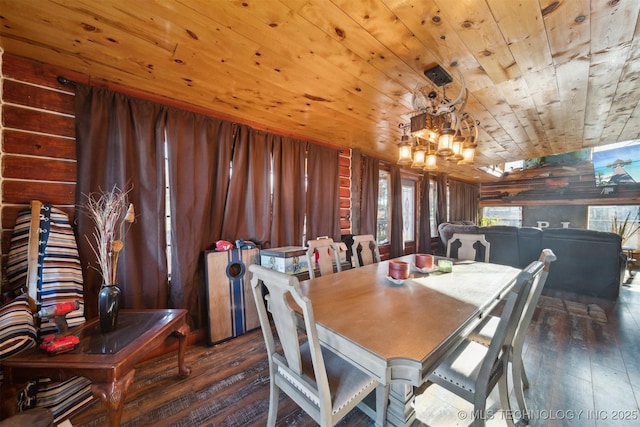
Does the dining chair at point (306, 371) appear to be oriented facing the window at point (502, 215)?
yes

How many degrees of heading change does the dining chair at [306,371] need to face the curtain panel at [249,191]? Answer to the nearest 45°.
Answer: approximately 90° to its left

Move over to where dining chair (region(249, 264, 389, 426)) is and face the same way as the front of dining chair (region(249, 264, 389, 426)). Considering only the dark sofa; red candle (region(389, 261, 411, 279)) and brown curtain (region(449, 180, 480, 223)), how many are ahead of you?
3

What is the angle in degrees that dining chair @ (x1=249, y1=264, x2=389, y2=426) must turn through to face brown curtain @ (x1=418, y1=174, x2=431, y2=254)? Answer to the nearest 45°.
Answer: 0° — it already faces it

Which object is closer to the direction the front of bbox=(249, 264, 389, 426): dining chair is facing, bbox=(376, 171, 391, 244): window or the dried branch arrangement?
the window

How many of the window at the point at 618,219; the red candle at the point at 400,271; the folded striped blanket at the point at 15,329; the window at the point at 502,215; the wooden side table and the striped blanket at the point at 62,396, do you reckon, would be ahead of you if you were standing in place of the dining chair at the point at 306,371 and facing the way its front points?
3

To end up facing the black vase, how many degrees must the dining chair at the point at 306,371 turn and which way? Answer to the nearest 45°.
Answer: approximately 135° to its left

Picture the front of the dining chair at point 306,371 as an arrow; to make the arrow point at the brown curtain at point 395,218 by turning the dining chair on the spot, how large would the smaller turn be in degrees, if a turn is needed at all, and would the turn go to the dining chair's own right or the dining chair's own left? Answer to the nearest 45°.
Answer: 0° — it already faces it

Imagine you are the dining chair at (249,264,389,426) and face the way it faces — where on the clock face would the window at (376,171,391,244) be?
The window is roughly at 11 o'clock from the dining chair.

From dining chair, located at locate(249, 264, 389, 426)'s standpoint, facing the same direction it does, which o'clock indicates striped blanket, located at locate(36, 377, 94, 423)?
The striped blanket is roughly at 8 o'clock from the dining chair.

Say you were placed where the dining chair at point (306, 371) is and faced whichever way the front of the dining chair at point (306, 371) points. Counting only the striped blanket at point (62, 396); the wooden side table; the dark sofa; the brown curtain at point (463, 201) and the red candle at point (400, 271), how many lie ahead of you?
3

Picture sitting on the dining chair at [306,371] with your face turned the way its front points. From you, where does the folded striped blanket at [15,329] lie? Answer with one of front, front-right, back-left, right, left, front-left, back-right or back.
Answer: back-left

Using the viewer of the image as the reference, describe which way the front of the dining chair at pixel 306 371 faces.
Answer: facing away from the viewer and to the right of the viewer

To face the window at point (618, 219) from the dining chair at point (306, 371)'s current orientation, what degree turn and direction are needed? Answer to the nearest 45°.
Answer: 0° — it already faces it
